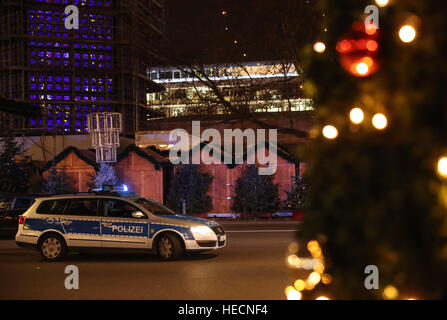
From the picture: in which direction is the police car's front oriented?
to the viewer's right

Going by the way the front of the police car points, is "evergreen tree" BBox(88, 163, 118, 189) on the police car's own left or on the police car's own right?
on the police car's own left

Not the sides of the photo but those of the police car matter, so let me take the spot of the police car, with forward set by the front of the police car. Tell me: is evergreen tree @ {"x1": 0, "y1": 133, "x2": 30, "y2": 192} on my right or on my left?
on my left

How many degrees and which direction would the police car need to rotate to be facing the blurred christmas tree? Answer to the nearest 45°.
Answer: approximately 90° to its right

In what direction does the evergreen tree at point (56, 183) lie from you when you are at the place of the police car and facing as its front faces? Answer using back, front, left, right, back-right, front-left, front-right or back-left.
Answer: left

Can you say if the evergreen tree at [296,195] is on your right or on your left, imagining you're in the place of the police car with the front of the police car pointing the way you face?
on your left

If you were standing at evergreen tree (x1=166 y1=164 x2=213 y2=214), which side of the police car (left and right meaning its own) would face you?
left
